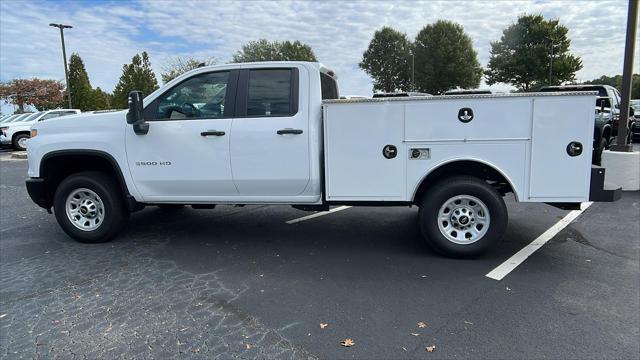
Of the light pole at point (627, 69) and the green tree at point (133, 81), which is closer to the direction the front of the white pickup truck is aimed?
the green tree

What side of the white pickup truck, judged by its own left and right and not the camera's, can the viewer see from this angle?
left

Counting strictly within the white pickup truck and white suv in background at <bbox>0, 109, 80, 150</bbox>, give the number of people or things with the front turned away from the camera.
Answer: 0

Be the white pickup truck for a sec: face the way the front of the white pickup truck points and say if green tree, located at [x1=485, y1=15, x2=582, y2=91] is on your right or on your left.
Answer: on your right

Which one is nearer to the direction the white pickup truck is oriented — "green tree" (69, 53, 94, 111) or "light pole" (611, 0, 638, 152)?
the green tree

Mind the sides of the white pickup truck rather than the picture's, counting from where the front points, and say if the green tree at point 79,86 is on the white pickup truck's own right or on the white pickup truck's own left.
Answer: on the white pickup truck's own right

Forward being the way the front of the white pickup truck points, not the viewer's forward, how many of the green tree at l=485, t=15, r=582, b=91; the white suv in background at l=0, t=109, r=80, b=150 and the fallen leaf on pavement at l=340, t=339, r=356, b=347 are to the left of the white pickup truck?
1

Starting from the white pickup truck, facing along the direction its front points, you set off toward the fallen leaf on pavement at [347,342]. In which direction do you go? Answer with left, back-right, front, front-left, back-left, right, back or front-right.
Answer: left

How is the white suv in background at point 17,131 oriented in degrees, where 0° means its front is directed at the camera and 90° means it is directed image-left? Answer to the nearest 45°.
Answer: approximately 45°

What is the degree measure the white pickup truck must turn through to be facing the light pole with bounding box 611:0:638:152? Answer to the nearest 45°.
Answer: approximately 135° to its right
